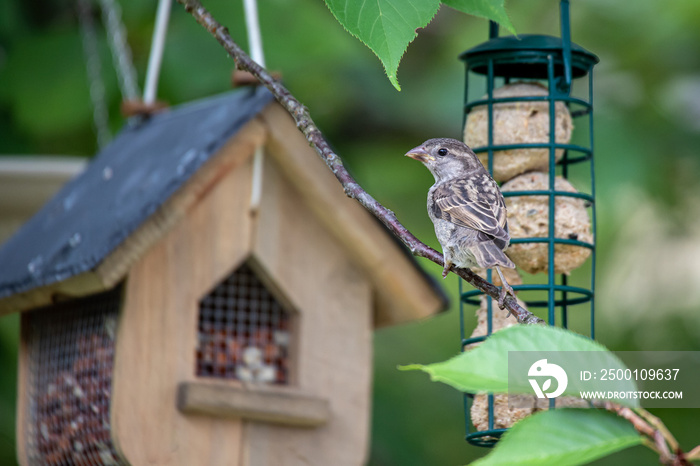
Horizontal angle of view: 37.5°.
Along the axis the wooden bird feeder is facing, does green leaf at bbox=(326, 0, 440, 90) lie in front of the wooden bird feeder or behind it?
in front

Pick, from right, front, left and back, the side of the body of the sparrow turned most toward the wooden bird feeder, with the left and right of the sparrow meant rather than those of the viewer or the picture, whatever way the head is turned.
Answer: front

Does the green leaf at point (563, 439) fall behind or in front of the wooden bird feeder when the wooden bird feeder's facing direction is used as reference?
in front

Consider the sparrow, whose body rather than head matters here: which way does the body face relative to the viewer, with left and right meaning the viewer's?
facing away from the viewer and to the left of the viewer

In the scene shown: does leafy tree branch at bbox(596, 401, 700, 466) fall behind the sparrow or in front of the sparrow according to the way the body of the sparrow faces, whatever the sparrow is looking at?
behind
